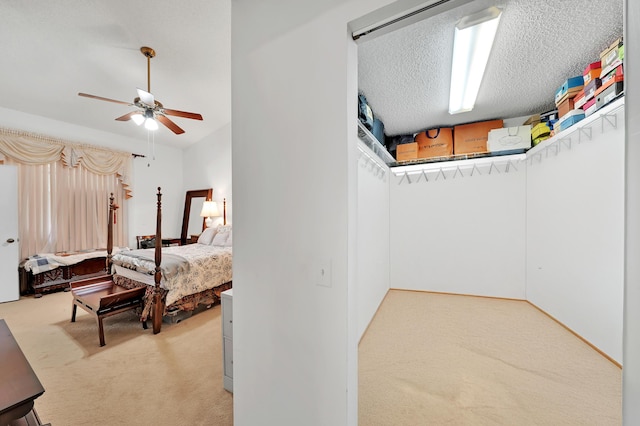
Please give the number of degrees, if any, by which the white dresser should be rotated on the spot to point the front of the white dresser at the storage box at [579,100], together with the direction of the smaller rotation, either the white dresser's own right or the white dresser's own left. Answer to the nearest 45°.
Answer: approximately 135° to the white dresser's own left

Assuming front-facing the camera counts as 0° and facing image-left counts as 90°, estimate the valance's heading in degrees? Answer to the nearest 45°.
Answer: approximately 315°

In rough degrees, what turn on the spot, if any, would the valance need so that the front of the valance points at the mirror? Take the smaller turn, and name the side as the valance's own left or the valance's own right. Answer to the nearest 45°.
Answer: approximately 45° to the valance's own left

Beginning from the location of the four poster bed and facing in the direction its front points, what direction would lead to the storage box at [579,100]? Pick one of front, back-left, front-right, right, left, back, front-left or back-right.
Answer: left

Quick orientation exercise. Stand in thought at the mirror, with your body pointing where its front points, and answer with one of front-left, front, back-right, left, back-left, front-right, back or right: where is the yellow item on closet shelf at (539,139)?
left

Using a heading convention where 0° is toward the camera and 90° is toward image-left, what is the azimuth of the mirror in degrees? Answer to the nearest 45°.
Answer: approximately 45°

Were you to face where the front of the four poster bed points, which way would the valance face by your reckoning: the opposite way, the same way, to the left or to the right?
to the left

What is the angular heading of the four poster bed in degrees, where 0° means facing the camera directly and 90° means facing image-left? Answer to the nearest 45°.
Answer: approximately 45°

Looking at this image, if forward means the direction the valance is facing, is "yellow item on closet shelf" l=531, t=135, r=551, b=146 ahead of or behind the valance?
ahead

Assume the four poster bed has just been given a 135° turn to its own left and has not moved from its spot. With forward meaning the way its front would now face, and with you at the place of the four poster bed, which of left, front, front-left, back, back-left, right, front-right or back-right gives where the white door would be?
back-left
